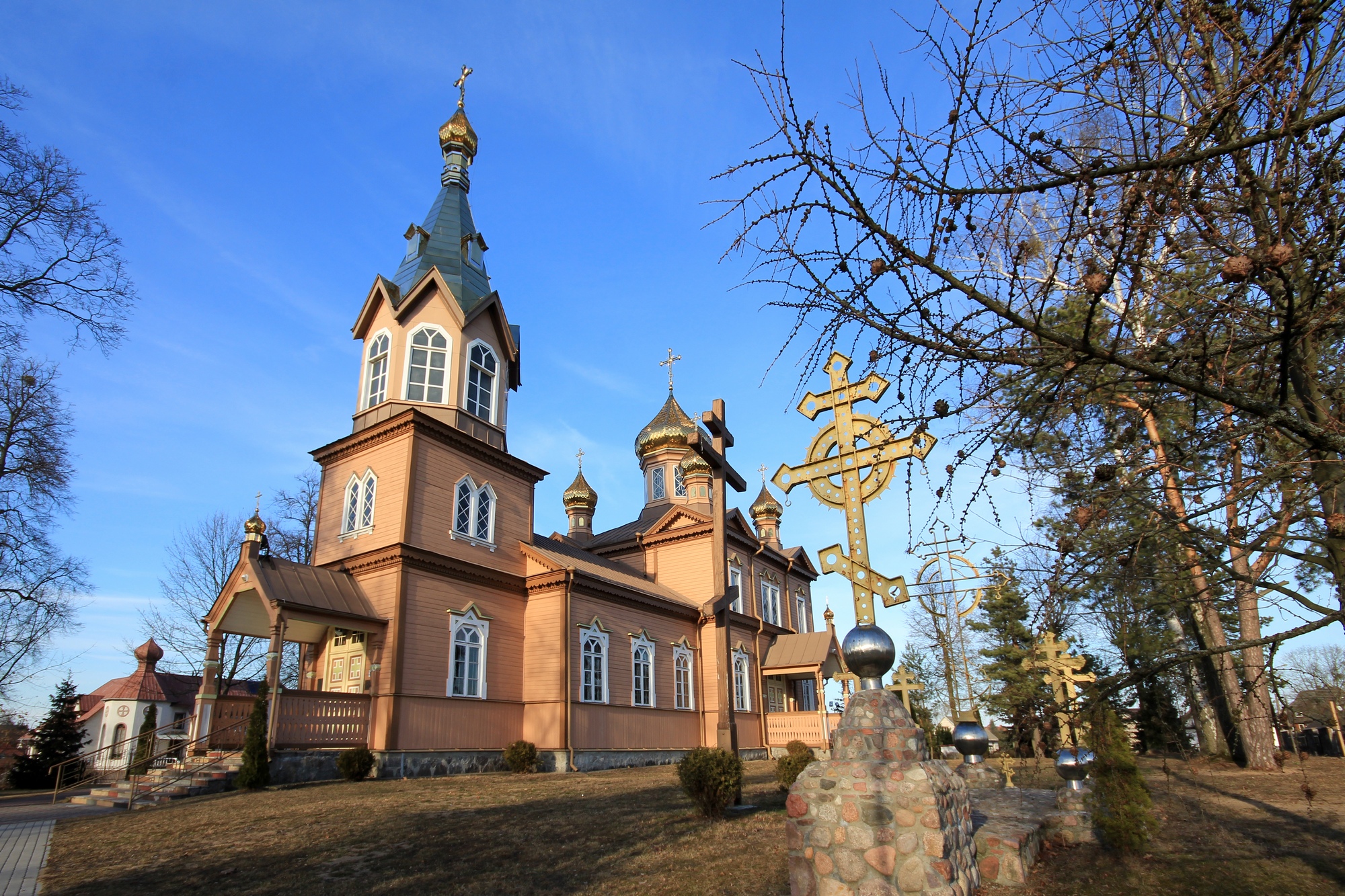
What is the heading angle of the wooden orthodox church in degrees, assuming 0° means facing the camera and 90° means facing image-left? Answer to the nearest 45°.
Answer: approximately 45°

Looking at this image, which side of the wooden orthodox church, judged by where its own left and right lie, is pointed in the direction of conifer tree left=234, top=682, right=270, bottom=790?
front

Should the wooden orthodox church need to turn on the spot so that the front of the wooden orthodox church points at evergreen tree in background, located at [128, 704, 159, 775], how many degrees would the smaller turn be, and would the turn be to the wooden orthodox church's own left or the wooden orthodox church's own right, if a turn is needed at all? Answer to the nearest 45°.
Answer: approximately 45° to the wooden orthodox church's own right

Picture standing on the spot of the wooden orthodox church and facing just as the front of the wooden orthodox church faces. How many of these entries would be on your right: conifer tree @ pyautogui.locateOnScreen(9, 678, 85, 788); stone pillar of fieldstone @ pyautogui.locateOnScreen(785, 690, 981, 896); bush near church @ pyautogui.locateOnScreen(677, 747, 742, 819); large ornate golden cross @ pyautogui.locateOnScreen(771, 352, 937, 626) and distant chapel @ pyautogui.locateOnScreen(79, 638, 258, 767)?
2

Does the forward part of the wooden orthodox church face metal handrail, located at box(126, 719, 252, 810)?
yes

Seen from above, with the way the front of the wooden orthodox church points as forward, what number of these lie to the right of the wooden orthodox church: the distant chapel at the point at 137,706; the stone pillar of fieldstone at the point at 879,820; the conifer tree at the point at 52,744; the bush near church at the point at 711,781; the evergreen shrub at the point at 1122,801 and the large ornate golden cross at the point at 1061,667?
2

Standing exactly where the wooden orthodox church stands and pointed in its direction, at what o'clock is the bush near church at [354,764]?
The bush near church is roughly at 11 o'clock from the wooden orthodox church.

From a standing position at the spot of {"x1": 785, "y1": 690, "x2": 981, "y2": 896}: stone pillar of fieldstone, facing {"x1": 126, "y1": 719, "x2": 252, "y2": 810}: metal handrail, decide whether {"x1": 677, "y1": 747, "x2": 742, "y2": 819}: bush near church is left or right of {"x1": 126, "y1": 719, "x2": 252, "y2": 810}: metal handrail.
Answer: right

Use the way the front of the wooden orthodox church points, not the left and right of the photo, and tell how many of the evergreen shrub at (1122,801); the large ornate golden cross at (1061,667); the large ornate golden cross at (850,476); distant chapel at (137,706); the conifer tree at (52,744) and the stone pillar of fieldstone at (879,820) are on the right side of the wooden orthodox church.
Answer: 2

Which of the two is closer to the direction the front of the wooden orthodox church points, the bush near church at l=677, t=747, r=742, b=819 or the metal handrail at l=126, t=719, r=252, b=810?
the metal handrail

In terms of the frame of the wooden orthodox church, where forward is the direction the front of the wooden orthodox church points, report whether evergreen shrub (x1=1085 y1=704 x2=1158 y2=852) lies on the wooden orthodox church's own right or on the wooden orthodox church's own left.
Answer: on the wooden orthodox church's own left

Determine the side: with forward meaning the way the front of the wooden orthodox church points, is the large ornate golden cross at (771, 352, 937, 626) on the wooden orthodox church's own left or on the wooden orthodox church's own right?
on the wooden orthodox church's own left
